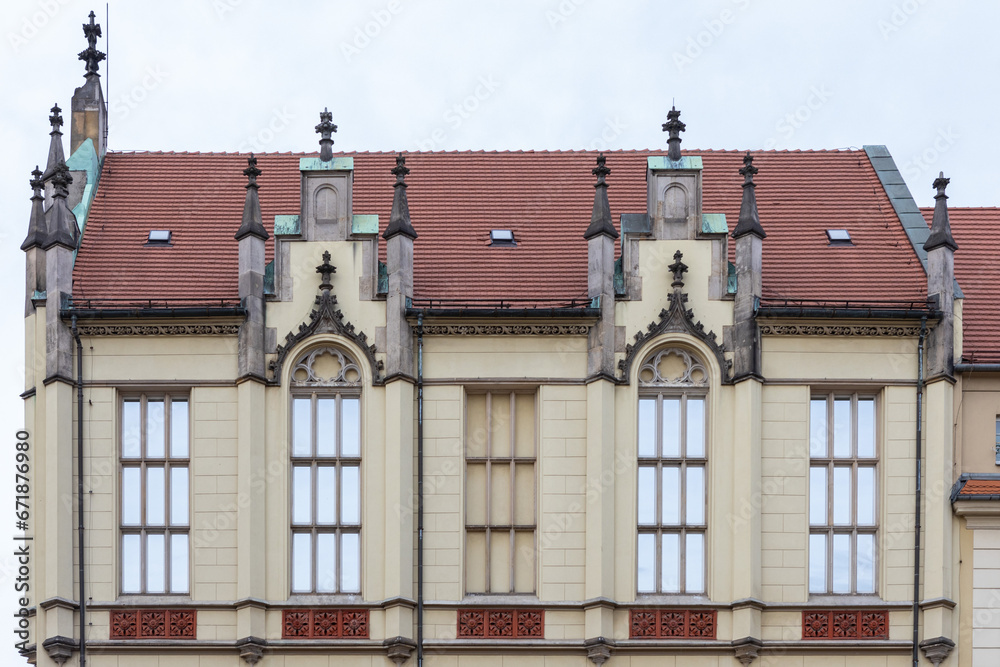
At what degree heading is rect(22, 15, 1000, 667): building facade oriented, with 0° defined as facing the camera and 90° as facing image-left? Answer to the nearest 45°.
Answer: approximately 0°
